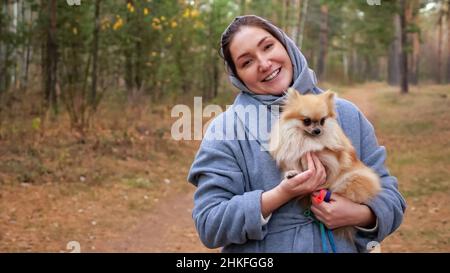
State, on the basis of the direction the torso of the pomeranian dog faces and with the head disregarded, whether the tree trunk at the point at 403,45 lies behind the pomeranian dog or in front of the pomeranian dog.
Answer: behind

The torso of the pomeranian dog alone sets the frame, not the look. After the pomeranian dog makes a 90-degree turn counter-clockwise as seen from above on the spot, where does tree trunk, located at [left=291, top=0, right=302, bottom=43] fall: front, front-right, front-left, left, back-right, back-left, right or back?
back-left

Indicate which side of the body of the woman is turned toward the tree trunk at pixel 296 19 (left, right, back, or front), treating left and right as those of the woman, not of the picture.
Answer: back

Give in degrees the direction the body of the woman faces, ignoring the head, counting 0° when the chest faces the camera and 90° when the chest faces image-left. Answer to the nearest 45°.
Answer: approximately 0°

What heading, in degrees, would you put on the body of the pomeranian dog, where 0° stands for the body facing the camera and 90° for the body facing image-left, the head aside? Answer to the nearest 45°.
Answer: approximately 45°
